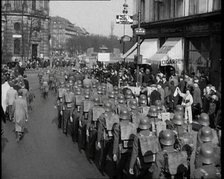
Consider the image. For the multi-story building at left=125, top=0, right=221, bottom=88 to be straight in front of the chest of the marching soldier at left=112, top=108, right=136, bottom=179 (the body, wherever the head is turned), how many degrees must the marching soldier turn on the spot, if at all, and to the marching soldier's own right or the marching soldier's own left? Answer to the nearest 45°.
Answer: approximately 45° to the marching soldier's own right

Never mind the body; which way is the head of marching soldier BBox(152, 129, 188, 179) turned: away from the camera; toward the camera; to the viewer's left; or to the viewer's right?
away from the camera

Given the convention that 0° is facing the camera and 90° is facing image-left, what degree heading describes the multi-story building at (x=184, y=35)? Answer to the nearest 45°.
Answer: approximately 45°

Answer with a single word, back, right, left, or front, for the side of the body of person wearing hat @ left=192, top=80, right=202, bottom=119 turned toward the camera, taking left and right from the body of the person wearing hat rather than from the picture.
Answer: left

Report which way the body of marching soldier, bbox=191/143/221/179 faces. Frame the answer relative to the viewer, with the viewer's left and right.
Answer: facing away from the viewer and to the left of the viewer

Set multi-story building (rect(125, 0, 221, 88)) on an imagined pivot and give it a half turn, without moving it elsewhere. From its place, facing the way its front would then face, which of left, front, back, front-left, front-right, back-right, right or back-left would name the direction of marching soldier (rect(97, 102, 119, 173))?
back-right

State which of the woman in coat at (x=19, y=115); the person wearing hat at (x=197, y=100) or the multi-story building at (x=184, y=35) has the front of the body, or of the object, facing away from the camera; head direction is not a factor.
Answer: the woman in coat

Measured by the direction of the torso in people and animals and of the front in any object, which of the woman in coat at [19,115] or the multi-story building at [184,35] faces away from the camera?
the woman in coat

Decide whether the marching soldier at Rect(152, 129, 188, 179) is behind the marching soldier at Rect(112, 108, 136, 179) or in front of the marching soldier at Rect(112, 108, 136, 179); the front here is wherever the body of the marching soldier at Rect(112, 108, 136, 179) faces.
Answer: behind

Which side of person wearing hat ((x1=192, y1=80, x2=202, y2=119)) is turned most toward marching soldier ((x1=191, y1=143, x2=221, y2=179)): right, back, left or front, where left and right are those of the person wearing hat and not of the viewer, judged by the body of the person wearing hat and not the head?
left

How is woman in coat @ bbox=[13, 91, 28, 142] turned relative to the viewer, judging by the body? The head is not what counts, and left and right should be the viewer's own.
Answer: facing away from the viewer

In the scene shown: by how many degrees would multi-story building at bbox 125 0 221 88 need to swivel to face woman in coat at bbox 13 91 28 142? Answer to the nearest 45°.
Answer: approximately 45° to its left
